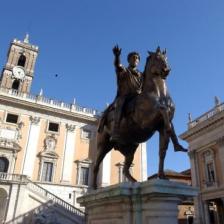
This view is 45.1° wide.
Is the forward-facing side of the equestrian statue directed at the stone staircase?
no

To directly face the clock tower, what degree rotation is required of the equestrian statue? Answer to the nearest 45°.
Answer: approximately 180°

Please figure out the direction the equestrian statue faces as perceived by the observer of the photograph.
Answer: facing the viewer and to the right of the viewer
